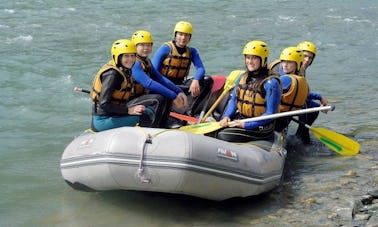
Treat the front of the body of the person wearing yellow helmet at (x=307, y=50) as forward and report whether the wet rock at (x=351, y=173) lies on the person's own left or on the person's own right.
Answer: on the person's own left

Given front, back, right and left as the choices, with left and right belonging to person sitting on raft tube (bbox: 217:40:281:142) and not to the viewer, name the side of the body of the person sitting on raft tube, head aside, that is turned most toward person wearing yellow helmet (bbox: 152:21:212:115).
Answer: right

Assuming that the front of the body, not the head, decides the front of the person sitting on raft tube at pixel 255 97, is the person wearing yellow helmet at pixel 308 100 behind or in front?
behind

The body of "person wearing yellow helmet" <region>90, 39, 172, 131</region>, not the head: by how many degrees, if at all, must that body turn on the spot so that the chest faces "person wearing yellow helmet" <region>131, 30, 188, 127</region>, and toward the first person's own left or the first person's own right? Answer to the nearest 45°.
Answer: approximately 90° to the first person's own left

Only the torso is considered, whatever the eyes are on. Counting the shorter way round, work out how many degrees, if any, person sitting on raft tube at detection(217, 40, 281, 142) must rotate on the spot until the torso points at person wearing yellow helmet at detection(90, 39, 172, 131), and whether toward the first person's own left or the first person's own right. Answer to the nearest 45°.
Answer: approximately 45° to the first person's own right

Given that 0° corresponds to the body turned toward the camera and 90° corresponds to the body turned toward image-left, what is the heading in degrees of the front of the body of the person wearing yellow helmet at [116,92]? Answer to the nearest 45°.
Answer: approximately 315°
